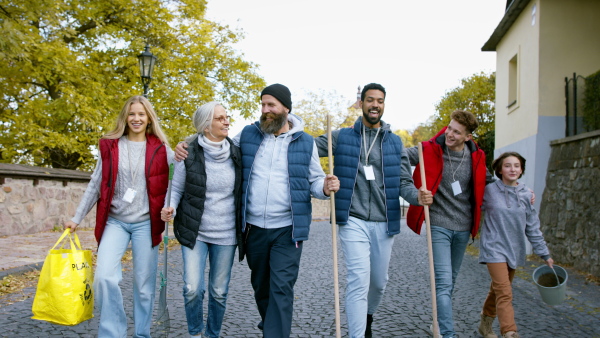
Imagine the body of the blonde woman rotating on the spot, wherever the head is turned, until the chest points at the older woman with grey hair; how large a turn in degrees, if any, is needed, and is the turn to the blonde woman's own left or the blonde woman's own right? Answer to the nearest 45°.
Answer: approximately 90° to the blonde woman's own left

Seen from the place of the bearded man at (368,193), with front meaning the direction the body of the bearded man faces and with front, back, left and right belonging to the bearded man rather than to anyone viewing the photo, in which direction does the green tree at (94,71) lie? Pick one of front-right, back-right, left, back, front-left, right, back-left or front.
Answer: back-right

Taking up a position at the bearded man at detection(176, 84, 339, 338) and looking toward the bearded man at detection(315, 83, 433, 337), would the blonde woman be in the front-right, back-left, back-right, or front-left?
back-left

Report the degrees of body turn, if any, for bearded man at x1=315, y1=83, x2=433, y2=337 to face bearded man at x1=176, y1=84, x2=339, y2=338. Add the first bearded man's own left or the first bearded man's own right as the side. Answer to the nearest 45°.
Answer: approximately 45° to the first bearded man's own right

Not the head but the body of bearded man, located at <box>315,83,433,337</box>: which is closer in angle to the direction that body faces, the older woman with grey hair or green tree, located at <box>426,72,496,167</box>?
the older woman with grey hair

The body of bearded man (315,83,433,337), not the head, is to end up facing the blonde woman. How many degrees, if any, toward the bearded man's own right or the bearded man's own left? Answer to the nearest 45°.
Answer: approximately 90° to the bearded man's own right

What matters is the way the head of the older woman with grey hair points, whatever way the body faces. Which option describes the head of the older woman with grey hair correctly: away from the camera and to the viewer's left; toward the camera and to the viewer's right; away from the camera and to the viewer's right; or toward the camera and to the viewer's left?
toward the camera and to the viewer's right

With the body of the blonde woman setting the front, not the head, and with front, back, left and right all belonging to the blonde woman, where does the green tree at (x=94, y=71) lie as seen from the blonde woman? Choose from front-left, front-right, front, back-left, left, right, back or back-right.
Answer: back

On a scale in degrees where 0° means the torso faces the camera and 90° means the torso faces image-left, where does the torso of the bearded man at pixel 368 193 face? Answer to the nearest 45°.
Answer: approximately 0°

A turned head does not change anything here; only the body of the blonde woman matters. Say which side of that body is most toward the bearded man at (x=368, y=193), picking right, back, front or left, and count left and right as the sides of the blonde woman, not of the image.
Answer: left

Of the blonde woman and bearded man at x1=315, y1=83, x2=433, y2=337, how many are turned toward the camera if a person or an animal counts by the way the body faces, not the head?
2

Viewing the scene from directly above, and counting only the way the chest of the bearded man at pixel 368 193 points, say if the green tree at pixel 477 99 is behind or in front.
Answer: behind
